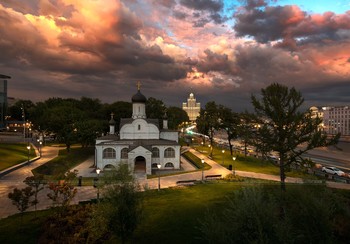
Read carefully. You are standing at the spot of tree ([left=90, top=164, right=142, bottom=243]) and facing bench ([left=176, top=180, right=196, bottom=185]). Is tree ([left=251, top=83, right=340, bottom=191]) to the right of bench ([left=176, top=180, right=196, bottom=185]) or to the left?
right

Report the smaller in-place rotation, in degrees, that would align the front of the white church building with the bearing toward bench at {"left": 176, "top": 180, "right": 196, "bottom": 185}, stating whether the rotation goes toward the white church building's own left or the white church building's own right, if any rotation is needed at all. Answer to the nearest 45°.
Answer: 0° — it already faces it

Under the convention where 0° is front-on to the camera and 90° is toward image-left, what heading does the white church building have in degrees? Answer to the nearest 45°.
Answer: approximately 0°

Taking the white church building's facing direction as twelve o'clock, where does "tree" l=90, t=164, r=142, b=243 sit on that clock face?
The tree is roughly at 12 o'clock from the white church building.

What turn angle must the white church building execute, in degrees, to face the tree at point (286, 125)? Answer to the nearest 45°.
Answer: approximately 45° to its left
